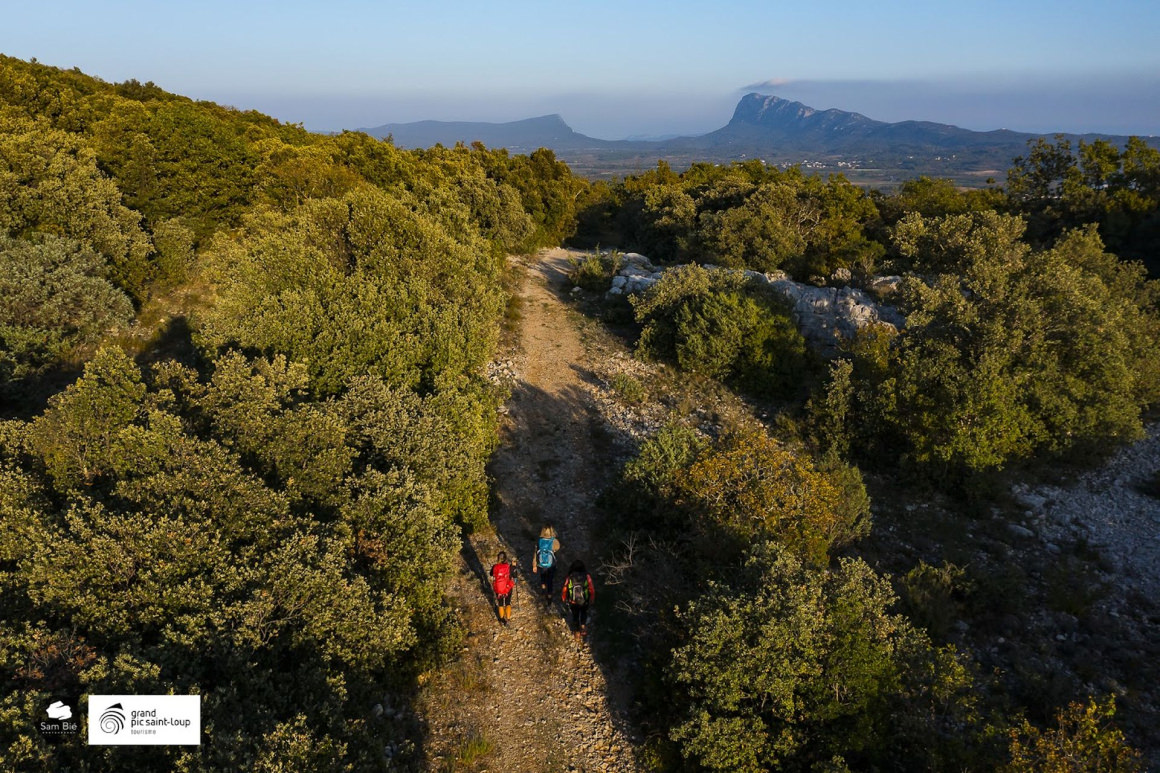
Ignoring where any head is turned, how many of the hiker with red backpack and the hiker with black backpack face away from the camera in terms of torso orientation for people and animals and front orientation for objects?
2

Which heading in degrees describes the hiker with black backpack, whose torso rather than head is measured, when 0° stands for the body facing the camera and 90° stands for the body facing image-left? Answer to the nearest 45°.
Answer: approximately 180°

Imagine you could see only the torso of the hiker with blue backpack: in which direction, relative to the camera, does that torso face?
away from the camera

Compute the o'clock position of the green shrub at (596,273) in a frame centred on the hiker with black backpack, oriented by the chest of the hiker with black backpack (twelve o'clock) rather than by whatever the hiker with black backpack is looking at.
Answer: The green shrub is roughly at 12 o'clock from the hiker with black backpack.

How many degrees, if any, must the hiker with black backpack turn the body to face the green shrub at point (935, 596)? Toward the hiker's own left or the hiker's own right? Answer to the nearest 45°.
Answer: approximately 90° to the hiker's own right

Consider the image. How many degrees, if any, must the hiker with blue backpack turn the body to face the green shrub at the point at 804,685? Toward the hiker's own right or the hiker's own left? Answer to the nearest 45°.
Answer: approximately 135° to the hiker's own right

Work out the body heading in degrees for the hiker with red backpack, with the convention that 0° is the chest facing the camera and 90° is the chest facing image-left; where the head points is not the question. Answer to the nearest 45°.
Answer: approximately 180°

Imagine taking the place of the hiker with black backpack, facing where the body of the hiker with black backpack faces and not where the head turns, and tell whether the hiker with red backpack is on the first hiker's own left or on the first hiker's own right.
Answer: on the first hiker's own left

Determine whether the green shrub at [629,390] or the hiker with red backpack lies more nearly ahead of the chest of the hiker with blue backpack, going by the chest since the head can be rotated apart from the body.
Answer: the green shrub
